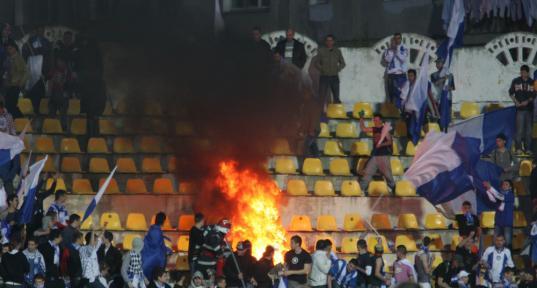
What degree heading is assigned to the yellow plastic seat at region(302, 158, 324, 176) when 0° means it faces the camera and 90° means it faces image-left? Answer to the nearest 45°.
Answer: approximately 0°

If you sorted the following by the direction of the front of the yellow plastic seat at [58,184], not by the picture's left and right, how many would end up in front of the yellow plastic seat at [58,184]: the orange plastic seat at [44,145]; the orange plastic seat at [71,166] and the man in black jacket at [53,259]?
1

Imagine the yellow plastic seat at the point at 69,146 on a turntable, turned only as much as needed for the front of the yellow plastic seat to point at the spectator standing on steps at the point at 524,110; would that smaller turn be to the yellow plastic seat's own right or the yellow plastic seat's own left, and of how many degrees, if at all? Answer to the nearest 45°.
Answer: approximately 90° to the yellow plastic seat's own left

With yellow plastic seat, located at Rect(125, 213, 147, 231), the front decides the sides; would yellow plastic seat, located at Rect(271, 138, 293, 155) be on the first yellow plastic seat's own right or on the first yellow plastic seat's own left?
on the first yellow plastic seat's own left

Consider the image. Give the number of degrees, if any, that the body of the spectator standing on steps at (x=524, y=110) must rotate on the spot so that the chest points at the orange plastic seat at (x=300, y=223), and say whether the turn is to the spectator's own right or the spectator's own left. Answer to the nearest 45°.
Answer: approximately 45° to the spectator's own right

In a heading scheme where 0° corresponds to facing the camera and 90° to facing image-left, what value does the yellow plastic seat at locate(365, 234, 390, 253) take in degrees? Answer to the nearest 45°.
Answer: approximately 0°

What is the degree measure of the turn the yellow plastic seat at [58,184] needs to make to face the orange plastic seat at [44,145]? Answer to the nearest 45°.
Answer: approximately 180°
